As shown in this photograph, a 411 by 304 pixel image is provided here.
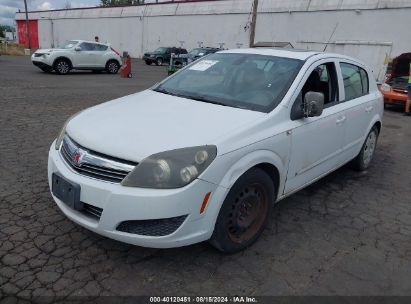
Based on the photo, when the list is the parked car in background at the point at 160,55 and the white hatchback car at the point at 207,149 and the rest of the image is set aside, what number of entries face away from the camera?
0

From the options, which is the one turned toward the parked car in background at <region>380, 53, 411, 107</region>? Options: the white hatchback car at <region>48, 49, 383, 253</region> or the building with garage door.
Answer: the building with garage door

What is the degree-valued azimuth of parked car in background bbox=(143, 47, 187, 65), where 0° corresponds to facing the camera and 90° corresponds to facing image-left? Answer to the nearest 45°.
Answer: approximately 45°

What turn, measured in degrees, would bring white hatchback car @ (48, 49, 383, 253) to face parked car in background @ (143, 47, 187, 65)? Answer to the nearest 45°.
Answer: approximately 135° to its right

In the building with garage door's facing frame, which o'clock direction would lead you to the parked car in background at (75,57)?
The parked car in background is roughly at 1 o'clock from the building with garage door.

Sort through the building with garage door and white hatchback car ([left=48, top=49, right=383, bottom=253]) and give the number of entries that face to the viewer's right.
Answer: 0
